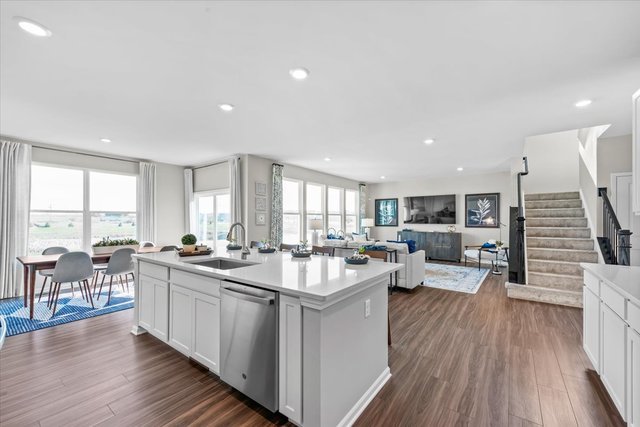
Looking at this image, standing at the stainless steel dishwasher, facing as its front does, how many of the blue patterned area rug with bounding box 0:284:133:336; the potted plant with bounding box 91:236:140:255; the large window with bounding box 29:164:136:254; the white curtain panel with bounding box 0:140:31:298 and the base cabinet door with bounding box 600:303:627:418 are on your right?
4

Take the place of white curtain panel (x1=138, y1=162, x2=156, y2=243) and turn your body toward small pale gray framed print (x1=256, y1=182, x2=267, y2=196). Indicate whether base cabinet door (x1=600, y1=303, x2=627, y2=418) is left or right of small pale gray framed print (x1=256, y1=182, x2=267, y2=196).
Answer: right

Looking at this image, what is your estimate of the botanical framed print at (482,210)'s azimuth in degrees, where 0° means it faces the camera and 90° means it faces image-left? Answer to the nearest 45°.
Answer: approximately 0°

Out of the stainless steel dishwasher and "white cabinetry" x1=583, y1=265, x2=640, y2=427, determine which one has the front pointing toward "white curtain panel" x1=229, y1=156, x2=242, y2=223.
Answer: the white cabinetry

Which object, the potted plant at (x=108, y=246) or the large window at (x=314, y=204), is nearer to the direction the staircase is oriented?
the potted plant

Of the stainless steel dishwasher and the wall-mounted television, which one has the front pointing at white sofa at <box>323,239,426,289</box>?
the wall-mounted television

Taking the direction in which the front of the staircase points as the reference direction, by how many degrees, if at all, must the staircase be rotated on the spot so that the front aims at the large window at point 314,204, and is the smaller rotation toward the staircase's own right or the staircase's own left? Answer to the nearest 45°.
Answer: approximately 90° to the staircase's own right
